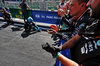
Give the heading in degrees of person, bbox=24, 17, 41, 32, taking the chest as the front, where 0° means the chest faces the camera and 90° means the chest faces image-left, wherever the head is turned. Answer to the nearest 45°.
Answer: approximately 315°
